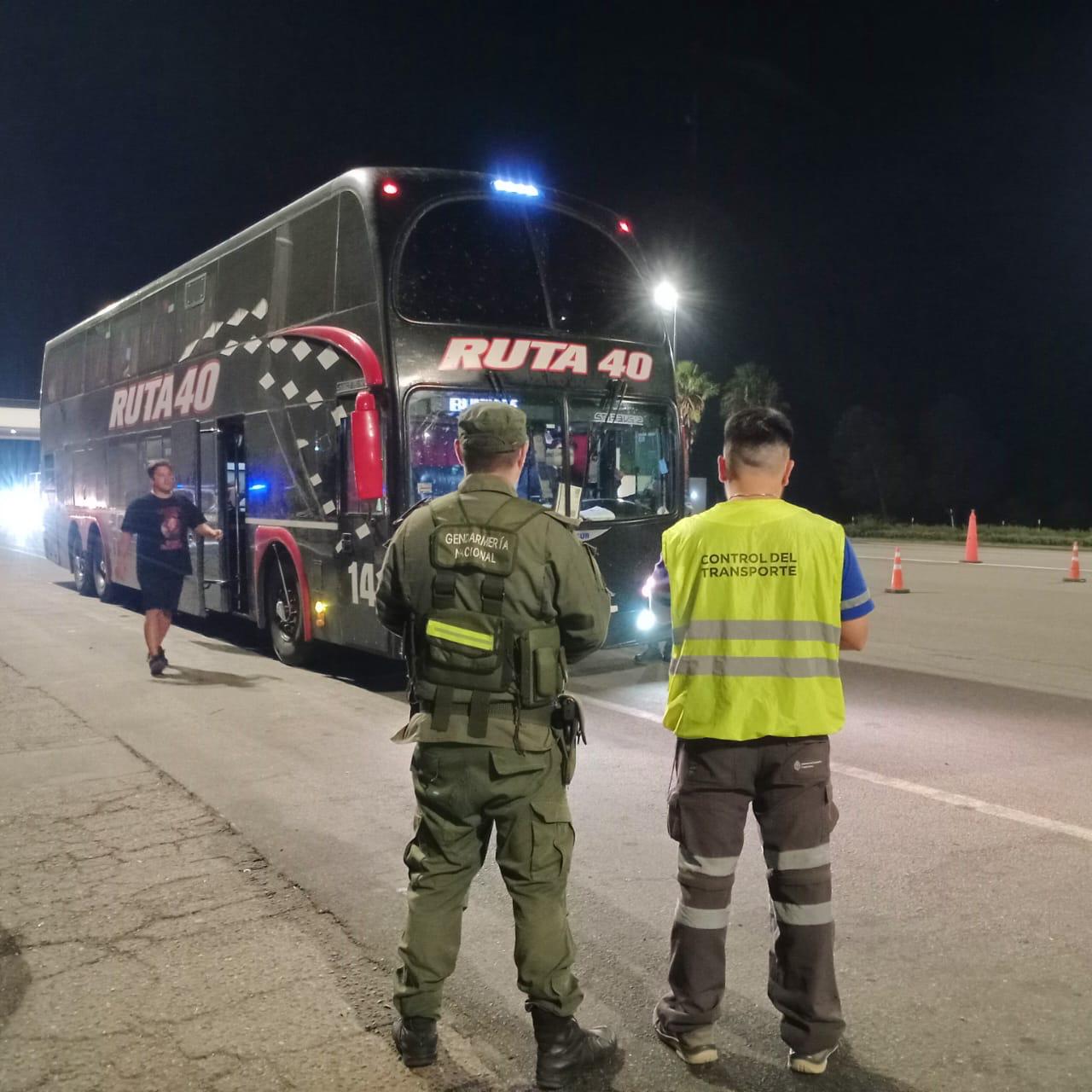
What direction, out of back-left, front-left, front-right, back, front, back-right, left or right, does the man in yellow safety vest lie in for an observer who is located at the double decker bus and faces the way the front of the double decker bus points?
front-right

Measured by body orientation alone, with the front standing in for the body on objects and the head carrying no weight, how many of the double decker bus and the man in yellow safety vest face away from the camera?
1

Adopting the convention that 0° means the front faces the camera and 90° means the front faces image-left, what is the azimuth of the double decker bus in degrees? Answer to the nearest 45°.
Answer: approximately 315°

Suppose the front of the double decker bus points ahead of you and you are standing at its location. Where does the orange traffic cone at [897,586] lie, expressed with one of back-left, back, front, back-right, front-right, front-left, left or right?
left

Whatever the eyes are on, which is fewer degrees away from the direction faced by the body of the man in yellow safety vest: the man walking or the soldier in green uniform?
the man walking

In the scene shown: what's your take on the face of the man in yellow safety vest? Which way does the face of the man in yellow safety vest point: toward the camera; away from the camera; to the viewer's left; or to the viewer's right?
away from the camera

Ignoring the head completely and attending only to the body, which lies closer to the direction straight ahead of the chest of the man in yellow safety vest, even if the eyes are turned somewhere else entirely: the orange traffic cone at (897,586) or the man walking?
the orange traffic cone

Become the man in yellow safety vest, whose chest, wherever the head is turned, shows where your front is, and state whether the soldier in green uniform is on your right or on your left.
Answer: on your left

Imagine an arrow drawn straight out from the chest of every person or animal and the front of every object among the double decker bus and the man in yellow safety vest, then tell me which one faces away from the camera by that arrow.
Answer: the man in yellow safety vest

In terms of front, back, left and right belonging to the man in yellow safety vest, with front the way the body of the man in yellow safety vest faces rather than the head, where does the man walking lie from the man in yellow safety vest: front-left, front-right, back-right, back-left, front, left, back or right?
front-left

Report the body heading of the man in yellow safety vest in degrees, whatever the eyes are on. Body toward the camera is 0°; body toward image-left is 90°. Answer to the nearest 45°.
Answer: approximately 180°

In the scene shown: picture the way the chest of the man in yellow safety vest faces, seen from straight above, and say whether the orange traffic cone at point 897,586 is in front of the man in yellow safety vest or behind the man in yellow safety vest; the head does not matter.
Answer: in front
